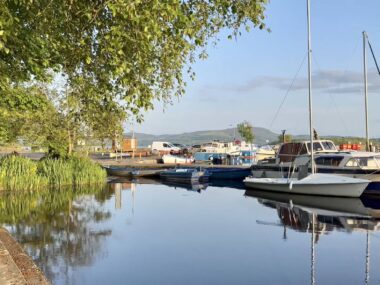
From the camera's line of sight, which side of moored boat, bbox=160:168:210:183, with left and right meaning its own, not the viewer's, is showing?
left

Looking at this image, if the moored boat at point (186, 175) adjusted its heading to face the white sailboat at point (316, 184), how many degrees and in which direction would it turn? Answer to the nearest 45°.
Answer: approximately 135° to its left
